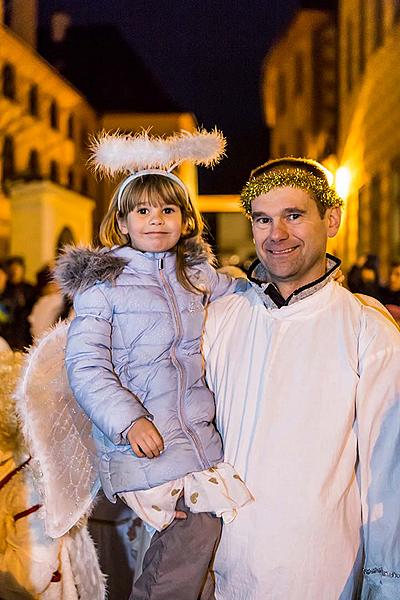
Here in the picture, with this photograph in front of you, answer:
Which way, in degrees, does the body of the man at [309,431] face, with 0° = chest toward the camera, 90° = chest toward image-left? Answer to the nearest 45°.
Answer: approximately 45°

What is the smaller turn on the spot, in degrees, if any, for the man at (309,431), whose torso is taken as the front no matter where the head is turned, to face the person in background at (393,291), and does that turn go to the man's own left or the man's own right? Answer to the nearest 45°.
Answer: approximately 135° to the man's own right

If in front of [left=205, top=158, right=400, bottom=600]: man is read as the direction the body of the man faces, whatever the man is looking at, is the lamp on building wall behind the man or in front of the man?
behind

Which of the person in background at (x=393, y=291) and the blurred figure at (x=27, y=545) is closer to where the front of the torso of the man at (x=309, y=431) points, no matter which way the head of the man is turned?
the blurred figure

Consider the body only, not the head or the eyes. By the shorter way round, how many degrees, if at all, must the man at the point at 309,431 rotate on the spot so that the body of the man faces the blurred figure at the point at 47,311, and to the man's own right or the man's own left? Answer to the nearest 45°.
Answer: approximately 90° to the man's own right
